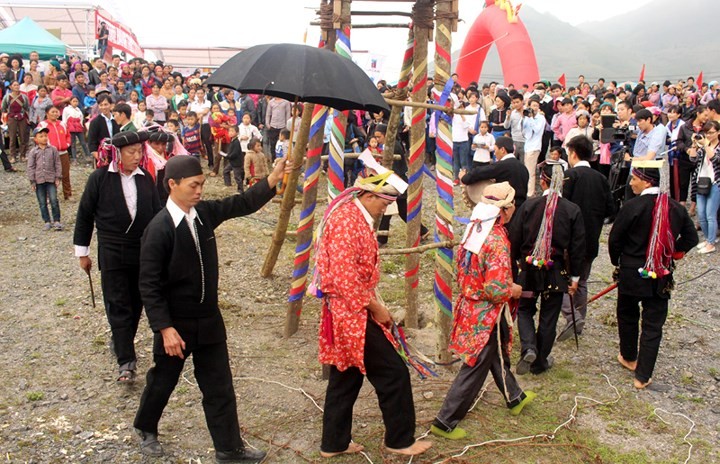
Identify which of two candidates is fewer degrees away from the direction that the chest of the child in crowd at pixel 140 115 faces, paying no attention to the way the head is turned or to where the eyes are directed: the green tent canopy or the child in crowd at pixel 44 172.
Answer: the child in crowd

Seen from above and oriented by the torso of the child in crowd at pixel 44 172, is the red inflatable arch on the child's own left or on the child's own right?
on the child's own left

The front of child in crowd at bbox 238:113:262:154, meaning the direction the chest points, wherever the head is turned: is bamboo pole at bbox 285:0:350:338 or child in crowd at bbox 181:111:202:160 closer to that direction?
the bamboo pole

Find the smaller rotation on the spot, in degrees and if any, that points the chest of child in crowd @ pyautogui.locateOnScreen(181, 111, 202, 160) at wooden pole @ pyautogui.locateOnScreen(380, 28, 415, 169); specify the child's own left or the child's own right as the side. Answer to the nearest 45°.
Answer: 0° — they already face it

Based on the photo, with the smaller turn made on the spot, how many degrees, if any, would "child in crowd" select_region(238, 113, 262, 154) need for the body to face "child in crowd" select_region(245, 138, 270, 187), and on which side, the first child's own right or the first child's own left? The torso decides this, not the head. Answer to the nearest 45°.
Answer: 0° — they already face them

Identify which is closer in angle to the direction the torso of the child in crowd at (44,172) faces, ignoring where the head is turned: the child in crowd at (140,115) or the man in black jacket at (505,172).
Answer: the man in black jacket

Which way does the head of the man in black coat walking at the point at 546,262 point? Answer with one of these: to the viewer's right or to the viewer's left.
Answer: to the viewer's left

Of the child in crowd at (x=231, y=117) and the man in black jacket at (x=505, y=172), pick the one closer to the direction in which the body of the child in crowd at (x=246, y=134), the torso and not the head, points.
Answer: the man in black jacket

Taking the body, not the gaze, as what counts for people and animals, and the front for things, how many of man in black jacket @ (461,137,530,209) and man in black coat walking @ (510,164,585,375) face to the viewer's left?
1
